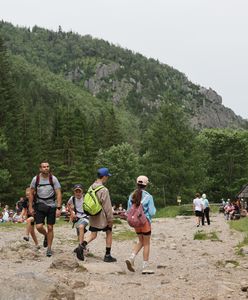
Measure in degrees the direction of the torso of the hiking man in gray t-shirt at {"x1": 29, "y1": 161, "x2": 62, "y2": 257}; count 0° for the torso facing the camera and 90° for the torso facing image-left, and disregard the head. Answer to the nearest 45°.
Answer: approximately 0°

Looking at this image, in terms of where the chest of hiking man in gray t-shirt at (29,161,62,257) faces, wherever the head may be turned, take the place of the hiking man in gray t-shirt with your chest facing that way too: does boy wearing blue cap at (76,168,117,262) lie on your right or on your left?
on your left

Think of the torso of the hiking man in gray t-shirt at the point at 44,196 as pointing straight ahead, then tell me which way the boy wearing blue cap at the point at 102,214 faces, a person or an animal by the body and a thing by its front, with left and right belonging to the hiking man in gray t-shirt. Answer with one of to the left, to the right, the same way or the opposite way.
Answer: to the left

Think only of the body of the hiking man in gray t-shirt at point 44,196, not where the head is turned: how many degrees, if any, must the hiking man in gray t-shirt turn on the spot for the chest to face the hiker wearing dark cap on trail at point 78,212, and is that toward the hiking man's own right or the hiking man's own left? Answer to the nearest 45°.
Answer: approximately 135° to the hiking man's own left

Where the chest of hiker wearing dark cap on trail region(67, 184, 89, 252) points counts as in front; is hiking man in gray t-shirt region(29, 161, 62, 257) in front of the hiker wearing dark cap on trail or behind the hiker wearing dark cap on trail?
in front

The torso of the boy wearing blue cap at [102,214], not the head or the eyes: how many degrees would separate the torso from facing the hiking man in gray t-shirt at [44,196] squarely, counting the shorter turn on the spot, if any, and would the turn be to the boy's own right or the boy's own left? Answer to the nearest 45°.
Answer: approximately 180°

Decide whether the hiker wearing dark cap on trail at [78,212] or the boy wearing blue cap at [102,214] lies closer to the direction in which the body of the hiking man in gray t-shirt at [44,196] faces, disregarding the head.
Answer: the boy wearing blue cap

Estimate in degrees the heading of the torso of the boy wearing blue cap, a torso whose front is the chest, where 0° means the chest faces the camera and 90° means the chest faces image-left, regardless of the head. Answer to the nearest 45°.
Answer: approximately 270°
